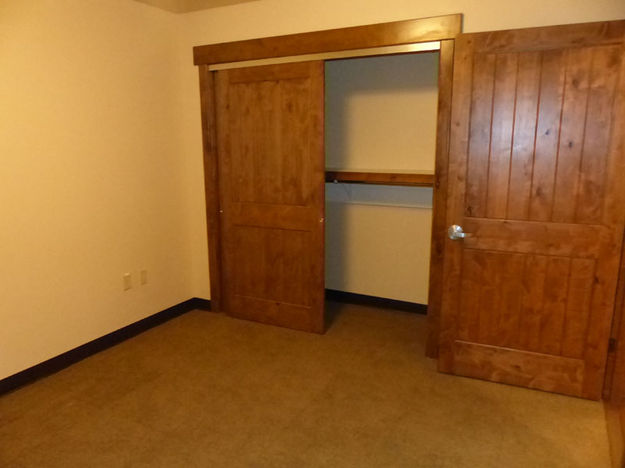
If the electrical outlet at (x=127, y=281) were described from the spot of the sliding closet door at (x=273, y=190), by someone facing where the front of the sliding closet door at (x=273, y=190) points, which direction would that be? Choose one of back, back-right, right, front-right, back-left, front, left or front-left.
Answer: front-right

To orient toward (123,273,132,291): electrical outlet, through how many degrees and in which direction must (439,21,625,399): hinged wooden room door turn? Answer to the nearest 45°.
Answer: approximately 90° to its right

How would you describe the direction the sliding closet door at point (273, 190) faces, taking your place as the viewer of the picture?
facing the viewer and to the left of the viewer

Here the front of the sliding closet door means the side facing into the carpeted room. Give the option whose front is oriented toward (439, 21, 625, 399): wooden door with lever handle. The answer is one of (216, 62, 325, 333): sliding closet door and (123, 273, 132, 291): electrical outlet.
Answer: the electrical outlet

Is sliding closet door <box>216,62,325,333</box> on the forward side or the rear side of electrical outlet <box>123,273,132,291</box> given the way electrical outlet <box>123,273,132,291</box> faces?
on the forward side

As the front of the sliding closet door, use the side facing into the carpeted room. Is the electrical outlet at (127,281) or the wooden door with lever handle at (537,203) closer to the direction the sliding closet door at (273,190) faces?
the electrical outlet

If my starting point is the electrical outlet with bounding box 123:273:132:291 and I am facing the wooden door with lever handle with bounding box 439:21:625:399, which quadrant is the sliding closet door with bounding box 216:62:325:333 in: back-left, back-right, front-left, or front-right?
front-left

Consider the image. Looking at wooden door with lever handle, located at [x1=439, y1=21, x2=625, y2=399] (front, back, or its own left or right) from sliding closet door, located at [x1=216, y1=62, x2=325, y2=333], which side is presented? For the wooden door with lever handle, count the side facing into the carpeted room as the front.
right

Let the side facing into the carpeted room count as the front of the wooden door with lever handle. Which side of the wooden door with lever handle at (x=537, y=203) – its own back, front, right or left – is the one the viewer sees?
front

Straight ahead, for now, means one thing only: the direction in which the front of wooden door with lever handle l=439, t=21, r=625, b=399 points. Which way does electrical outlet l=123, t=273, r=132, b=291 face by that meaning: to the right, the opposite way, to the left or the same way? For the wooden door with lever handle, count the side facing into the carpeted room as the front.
to the left

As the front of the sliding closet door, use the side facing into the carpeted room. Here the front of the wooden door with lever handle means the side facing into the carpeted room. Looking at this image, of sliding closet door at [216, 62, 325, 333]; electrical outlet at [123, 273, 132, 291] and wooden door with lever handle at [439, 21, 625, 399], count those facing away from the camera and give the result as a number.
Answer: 0

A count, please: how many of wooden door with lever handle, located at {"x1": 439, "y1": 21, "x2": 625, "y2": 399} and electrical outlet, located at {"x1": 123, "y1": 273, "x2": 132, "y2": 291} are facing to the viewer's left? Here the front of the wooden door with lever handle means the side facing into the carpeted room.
0

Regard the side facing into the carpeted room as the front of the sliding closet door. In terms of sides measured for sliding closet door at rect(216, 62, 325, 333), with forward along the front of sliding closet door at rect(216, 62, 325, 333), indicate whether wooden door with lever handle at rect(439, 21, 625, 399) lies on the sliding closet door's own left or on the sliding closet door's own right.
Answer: on the sliding closet door's own left

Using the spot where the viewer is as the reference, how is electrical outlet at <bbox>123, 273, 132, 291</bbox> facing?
facing the viewer and to the right of the viewer

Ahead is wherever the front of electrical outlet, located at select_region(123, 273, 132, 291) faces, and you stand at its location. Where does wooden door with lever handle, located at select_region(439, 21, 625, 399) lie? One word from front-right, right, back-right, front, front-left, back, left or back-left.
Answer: front

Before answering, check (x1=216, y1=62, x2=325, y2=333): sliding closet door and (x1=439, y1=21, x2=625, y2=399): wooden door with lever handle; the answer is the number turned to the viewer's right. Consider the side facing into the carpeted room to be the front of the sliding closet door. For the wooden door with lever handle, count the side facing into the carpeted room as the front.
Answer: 0
